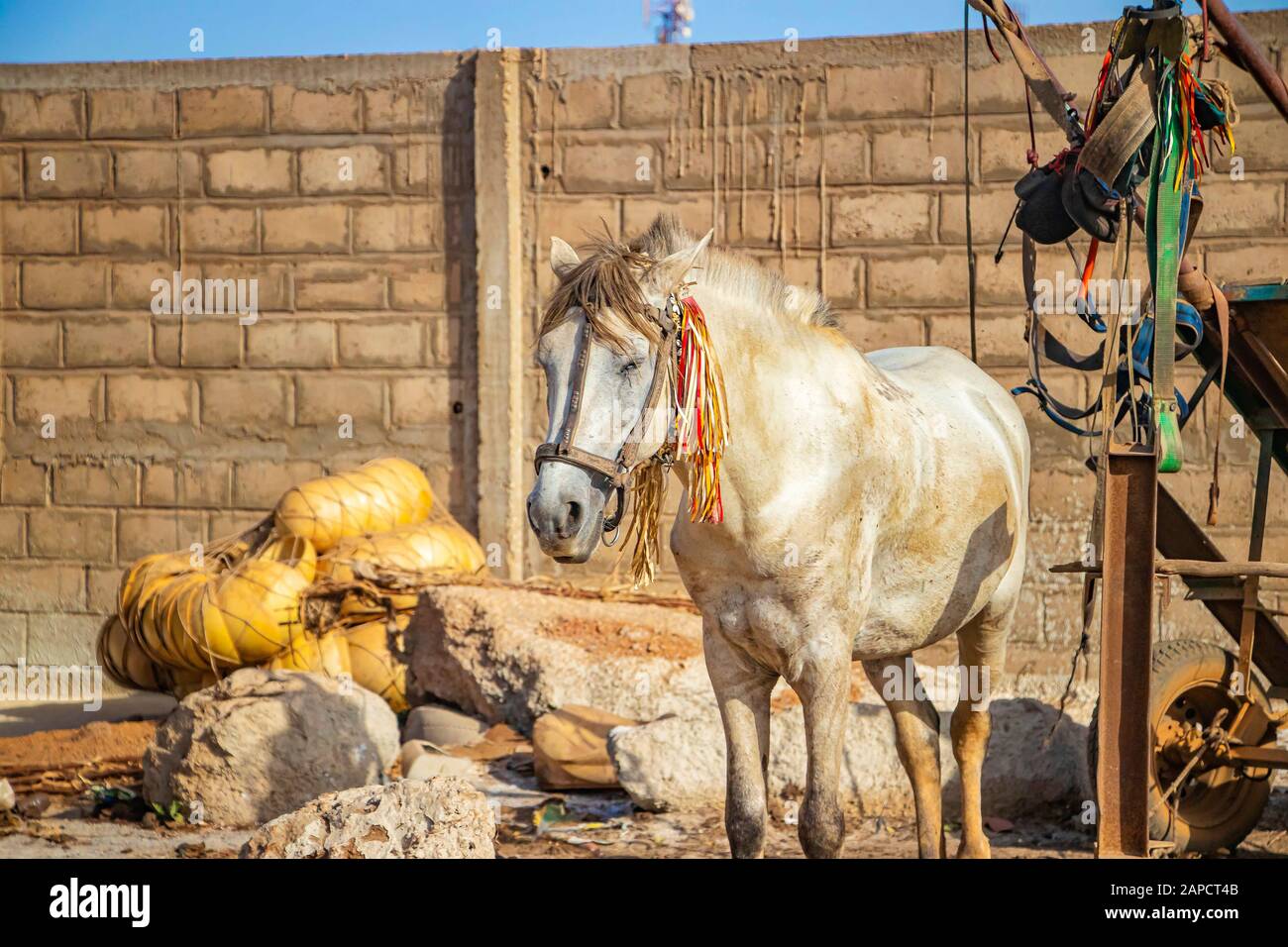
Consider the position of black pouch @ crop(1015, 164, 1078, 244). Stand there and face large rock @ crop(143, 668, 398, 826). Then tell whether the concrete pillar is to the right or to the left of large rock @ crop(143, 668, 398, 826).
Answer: right

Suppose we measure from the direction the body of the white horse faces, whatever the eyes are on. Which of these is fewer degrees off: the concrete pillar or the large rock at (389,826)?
the large rock

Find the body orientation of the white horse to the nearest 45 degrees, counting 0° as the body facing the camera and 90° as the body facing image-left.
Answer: approximately 45°

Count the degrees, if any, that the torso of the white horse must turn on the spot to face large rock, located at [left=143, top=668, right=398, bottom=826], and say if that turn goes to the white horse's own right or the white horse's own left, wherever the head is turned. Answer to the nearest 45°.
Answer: approximately 90° to the white horse's own right

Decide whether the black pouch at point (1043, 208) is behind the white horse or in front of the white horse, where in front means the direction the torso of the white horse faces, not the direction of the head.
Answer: behind
